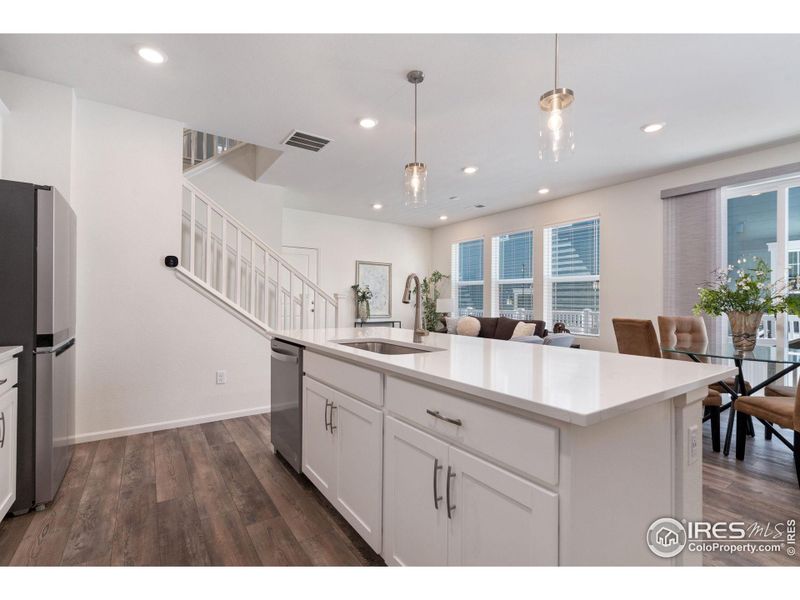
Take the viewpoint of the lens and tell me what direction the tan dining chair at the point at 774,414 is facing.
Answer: facing away from the viewer and to the left of the viewer

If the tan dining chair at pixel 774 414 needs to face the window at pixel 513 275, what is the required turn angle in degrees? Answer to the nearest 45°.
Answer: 0° — it already faces it

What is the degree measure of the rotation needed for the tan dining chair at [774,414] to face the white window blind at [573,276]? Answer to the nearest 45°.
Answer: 0° — it already faces it

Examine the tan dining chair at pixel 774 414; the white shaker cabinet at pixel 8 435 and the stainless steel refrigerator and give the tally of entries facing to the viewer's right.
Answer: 2

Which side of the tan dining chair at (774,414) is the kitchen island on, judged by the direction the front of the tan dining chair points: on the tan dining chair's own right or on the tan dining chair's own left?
on the tan dining chair's own left

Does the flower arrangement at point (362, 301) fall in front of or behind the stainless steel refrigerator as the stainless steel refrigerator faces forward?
in front

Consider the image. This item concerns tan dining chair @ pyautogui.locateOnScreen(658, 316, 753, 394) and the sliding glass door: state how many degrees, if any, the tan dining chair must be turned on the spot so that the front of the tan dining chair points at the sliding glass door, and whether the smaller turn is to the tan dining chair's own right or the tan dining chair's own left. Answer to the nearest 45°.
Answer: approximately 90° to the tan dining chair's own left

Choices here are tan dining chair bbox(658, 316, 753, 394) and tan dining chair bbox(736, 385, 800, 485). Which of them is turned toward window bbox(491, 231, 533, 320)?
tan dining chair bbox(736, 385, 800, 485)

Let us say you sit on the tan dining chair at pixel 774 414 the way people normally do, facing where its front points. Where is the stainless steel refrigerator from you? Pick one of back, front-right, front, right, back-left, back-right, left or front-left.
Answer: left

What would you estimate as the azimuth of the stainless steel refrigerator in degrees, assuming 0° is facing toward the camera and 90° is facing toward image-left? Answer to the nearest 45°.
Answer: approximately 270°

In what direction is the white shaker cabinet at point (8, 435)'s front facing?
to the viewer's right

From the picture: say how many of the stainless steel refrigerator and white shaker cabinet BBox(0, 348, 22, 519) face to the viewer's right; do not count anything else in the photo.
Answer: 2

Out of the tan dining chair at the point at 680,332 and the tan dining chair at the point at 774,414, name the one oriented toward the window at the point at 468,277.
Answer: the tan dining chair at the point at 774,414
